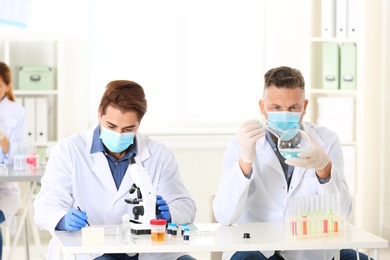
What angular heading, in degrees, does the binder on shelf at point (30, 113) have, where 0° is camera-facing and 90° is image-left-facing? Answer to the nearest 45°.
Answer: approximately 0°

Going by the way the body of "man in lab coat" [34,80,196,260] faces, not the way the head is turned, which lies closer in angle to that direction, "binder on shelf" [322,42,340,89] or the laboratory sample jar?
the laboratory sample jar

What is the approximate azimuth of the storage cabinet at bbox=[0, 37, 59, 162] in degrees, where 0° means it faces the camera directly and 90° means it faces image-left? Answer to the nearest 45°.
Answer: approximately 0°

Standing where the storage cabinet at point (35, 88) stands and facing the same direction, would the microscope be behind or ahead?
ahead

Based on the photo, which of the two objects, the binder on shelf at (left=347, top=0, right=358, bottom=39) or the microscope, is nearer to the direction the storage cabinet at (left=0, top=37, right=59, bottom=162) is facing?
the microscope

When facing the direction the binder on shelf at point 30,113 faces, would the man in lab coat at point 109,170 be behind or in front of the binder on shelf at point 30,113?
in front

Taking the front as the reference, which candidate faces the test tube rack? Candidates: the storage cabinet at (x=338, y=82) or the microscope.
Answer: the storage cabinet
